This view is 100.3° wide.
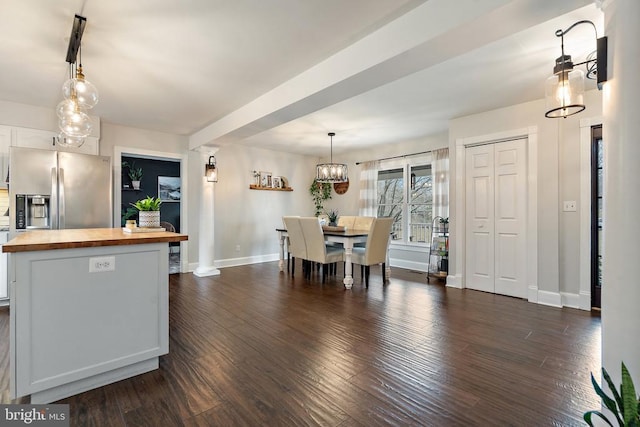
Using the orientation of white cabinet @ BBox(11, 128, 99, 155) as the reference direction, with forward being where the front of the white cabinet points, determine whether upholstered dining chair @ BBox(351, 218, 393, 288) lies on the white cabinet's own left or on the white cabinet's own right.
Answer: on the white cabinet's own left

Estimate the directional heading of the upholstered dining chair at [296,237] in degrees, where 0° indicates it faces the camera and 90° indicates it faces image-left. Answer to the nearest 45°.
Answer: approximately 225°

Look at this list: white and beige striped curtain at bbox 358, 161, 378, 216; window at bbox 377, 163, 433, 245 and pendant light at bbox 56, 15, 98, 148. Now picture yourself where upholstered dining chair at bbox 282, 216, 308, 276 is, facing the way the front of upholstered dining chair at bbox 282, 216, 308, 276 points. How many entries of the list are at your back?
1

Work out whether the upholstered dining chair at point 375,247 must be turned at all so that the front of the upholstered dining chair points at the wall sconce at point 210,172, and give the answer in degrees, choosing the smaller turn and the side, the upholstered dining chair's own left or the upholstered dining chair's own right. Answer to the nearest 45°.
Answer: approximately 45° to the upholstered dining chair's own left

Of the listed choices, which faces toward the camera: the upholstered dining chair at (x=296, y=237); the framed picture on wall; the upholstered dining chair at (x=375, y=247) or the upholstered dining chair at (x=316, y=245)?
the framed picture on wall

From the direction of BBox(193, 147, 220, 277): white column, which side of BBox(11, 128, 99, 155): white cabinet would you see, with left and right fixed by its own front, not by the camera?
left

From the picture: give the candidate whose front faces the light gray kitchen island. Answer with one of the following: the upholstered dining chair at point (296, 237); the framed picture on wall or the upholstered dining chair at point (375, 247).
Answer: the framed picture on wall

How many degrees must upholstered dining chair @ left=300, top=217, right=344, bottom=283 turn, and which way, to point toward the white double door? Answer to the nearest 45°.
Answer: approximately 45° to its right

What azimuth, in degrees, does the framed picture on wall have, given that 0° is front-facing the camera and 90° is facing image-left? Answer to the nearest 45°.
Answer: approximately 0°

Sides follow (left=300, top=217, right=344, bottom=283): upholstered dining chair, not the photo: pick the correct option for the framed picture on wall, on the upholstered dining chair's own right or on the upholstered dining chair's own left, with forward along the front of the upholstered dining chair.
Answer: on the upholstered dining chair's own left

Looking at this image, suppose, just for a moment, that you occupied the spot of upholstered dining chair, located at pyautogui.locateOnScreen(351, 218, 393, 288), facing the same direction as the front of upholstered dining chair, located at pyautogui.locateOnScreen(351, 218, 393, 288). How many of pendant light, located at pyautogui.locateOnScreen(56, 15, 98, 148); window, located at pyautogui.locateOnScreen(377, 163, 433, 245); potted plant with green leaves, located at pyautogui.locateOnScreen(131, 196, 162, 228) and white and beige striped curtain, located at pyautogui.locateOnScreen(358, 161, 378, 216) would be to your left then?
2
